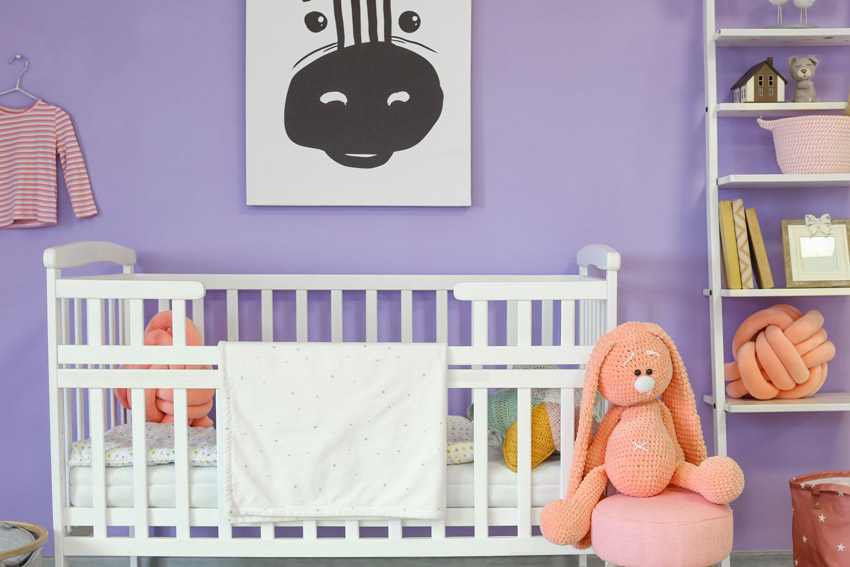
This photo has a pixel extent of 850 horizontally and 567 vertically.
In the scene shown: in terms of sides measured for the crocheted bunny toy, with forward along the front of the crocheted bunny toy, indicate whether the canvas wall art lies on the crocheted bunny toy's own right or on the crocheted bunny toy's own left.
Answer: on the crocheted bunny toy's own right

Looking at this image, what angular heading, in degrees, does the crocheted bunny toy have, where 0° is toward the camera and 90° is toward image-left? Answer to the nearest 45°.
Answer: approximately 0°

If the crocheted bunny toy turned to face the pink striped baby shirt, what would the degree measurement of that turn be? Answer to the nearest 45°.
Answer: approximately 90° to its right

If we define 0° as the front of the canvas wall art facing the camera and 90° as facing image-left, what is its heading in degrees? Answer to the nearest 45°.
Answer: approximately 0°

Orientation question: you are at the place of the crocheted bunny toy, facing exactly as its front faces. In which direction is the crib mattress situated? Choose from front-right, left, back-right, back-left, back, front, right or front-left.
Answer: right

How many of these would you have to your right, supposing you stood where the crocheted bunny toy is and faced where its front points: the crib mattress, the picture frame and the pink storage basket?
1

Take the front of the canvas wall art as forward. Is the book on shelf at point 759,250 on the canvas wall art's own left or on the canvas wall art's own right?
on the canvas wall art's own left
